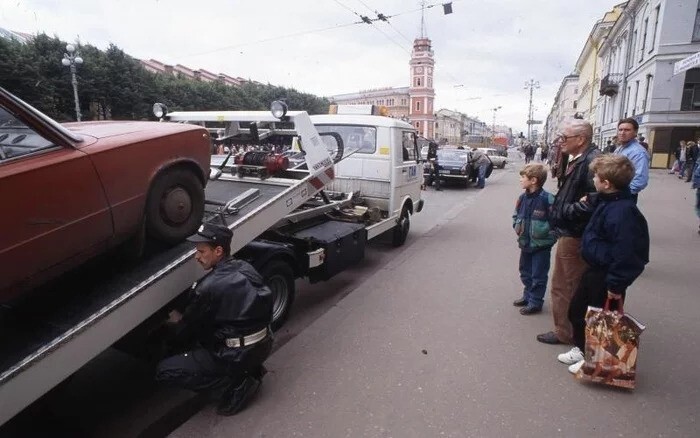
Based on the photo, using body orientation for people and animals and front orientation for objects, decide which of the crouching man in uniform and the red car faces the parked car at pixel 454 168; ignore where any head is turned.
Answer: the red car

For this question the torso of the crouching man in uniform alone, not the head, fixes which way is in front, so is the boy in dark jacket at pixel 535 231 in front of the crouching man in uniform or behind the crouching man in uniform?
behind

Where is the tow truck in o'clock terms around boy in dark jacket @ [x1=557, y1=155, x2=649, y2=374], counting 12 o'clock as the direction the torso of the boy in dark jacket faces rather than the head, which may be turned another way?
The tow truck is roughly at 12 o'clock from the boy in dark jacket.

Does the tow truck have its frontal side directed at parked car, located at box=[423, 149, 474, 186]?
yes

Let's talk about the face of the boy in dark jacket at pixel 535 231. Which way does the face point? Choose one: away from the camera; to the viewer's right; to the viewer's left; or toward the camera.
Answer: to the viewer's left

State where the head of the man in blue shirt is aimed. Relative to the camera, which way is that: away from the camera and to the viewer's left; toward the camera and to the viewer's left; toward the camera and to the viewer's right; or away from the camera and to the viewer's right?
toward the camera and to the viewer's left

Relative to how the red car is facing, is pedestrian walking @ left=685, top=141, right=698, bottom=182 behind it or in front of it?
in front

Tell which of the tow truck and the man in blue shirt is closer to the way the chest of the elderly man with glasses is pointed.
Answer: the tow truck

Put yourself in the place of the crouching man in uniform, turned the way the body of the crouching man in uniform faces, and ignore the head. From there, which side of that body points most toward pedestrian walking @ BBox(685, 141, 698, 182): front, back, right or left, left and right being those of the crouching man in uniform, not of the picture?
right

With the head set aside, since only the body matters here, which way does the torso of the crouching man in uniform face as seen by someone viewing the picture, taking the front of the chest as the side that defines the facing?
to the viewer's left

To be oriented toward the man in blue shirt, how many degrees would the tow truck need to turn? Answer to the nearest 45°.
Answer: approximately 45° to its right

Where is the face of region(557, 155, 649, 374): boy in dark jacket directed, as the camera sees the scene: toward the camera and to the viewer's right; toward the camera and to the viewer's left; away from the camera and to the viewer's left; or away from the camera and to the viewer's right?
away from the camera and to the viewer's left

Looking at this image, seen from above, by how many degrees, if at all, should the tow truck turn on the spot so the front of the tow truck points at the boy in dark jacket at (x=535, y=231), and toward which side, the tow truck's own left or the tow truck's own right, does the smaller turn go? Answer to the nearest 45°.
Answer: approximately 45° to the tow truck's own right

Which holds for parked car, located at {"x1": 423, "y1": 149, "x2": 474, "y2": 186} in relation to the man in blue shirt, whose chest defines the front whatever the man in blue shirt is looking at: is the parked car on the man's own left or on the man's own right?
on the man's own right

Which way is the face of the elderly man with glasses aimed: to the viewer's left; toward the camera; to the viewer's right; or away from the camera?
to the viewer's left

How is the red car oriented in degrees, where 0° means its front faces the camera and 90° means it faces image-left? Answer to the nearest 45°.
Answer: approximately 225°
